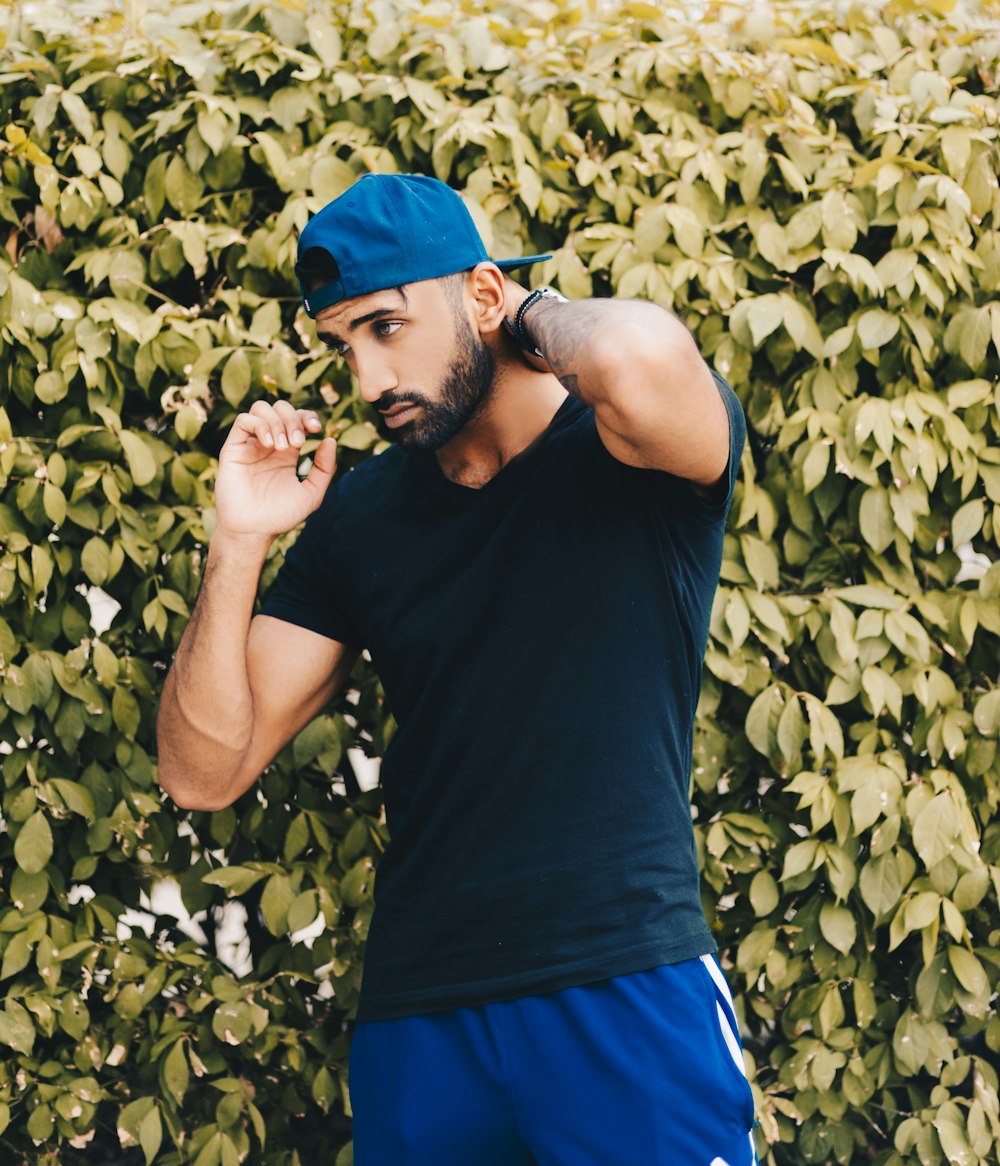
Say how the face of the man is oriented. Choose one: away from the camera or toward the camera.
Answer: toward the camera

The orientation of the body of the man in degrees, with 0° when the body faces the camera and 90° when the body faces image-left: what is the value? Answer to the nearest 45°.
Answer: approximately 45°

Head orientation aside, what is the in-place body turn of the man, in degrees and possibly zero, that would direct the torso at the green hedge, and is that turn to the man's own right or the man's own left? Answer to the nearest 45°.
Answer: approximately 135° to the man's own right
